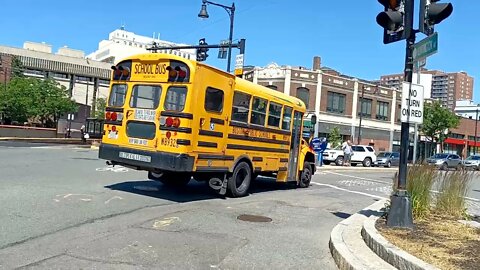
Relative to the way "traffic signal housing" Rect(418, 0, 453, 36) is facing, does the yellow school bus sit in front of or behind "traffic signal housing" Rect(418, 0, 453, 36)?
behind

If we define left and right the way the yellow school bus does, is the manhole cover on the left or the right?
on its right

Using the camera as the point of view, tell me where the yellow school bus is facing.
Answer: facing away from the viewer and to the right of the viewer

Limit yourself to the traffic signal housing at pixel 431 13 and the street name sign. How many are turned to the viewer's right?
1

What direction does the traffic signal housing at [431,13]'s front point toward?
to the viewer's right

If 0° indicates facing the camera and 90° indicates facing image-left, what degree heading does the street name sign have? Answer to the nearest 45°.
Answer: approximately 45°

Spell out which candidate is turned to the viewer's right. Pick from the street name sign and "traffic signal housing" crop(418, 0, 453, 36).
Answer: the traffic signal housing

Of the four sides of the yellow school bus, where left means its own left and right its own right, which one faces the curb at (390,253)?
right

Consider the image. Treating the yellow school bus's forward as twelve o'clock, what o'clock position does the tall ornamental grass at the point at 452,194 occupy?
The tall ornamental grass is roughly at 2 o'clock from the yellow school bus.
